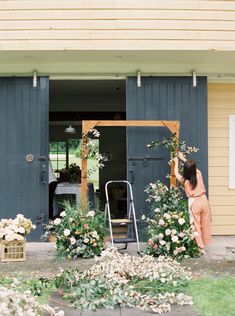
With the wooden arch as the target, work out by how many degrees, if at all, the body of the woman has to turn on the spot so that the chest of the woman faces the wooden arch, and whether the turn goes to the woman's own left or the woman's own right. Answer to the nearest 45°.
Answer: approximately 45° to the woman's own left

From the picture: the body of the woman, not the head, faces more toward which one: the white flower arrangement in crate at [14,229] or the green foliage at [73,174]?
the green foliage

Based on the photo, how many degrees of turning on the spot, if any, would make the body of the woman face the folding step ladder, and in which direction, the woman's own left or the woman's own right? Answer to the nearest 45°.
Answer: approximately 45° to the woman's own left

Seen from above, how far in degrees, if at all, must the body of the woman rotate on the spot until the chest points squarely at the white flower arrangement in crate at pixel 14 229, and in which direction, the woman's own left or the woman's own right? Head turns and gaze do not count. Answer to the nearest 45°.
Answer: approximately 45° to the woman's own left

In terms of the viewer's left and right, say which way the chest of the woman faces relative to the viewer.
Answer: facing away from the viewer and to the left of the viewer
